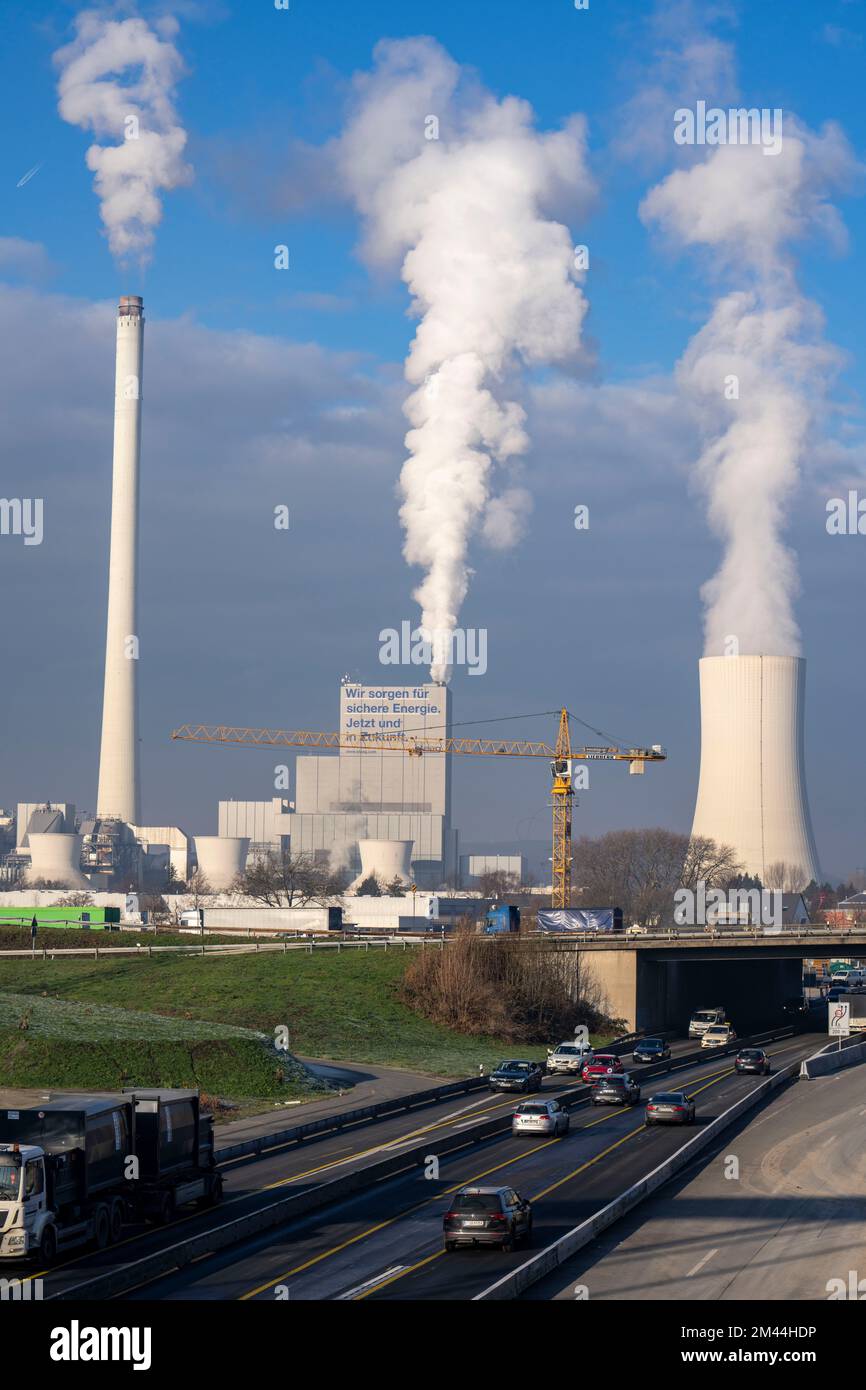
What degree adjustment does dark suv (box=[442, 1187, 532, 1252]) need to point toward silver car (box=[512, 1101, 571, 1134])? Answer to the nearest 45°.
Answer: approximately 45° to its left

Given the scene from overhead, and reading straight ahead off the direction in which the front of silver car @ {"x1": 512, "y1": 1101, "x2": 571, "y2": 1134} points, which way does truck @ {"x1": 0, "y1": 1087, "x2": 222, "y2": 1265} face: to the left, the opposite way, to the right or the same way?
the opposite way

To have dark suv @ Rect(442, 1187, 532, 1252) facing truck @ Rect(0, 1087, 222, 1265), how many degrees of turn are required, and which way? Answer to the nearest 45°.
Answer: approximately 135° to its left

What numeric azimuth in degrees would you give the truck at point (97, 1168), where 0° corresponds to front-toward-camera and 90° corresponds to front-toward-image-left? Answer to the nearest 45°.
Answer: approximately 45°

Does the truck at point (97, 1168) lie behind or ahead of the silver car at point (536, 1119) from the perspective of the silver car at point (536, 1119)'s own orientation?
behind

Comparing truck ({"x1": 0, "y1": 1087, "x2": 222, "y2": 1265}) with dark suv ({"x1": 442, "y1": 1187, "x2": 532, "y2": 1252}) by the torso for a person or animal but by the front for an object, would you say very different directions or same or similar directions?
very different directions

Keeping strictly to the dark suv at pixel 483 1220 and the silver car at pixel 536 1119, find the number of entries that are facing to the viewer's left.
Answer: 0

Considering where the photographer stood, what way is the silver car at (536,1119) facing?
facing away from the viewer and to the right of the viewer

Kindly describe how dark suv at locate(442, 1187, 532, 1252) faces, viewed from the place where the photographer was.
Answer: facing away from the viewer and to the right of the viewer

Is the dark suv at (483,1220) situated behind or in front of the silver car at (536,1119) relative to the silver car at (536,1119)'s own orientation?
behind

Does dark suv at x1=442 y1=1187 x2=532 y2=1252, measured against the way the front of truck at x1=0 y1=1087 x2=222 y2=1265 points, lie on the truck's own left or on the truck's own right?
on the truck's own left
